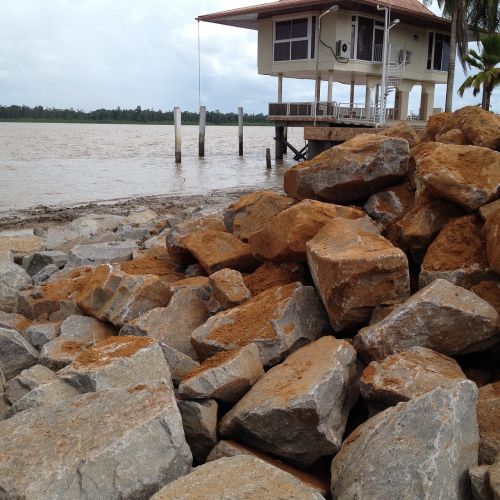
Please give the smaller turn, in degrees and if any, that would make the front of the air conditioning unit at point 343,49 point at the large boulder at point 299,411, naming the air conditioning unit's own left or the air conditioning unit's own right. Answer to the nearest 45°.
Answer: approximately 45° to the air conditioning unit's own right

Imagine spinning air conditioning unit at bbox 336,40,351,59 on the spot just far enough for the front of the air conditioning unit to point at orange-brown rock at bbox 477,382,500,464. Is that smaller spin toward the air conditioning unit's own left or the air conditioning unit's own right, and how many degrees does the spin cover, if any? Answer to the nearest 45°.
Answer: approximately 45° to the air conditioning unit's own right

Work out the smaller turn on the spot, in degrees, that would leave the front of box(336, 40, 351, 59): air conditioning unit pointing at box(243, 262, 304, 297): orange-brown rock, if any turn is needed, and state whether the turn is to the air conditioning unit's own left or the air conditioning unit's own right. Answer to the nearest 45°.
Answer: approximately 45° to the air conditioning unit's own right

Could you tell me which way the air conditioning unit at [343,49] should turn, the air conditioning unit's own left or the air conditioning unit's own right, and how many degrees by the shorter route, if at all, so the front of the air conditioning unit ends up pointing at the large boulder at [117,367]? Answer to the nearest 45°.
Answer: approximately 45° to the air conditioning unit's own right

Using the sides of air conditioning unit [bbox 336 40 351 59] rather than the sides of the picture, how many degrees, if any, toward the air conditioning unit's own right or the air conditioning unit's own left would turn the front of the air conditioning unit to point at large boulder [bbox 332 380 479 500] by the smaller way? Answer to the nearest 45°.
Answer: approximately 45° to the air conditioning unit's own right

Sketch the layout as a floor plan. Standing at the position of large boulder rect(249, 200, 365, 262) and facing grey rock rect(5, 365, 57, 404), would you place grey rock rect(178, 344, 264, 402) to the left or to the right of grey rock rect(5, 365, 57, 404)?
left

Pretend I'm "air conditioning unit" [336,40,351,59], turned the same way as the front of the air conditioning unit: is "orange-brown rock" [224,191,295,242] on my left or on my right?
on my right

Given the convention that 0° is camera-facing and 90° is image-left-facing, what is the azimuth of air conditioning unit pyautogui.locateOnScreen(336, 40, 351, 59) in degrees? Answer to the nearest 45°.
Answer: approximately 315°

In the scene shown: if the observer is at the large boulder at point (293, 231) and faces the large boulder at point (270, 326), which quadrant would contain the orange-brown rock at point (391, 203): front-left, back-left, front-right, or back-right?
back-left
